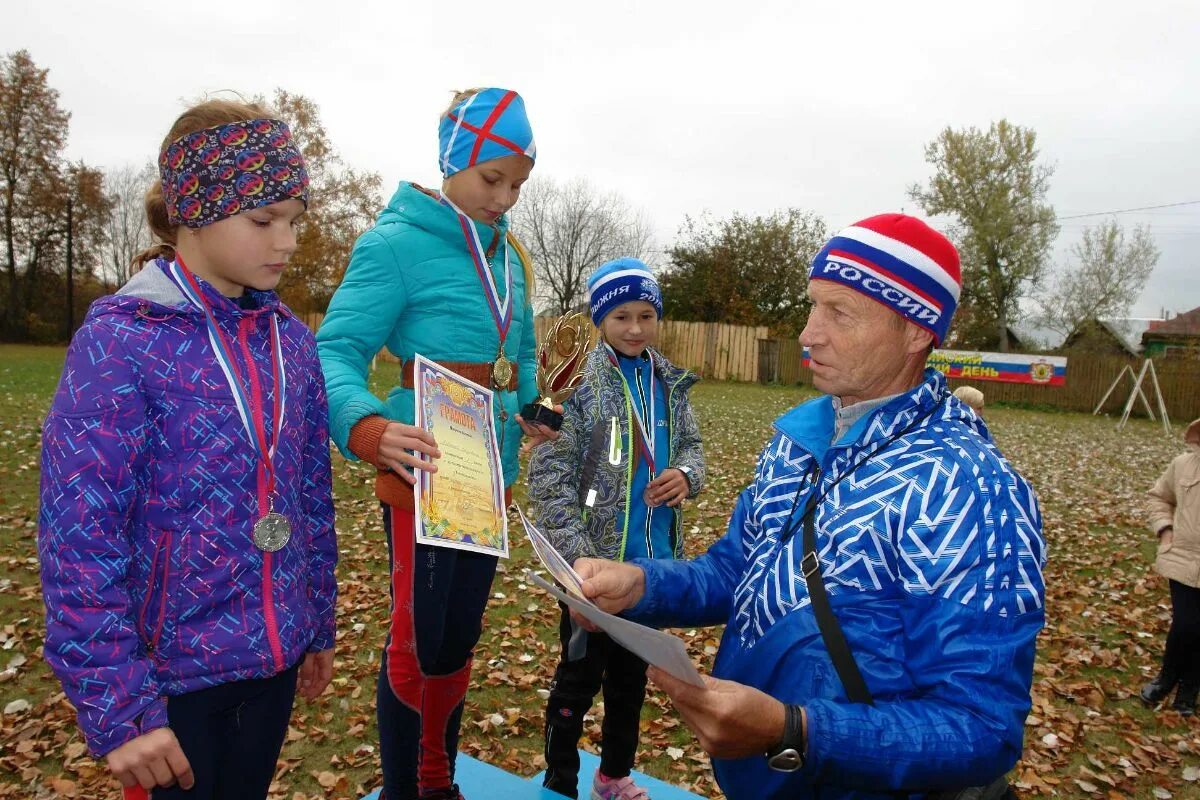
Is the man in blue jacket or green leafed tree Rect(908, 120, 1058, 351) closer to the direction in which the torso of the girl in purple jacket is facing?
the man in blue jacket

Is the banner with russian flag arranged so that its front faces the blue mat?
yes

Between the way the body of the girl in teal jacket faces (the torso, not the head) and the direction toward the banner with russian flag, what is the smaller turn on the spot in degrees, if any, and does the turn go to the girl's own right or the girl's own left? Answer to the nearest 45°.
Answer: approximately 90° to the girl's own left

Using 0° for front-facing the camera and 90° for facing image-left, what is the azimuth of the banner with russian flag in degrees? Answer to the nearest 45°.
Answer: approximately 0°

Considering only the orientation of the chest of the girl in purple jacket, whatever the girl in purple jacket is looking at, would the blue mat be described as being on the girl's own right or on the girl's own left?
on the girl's own left

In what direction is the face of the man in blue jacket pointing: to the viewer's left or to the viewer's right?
to the viewer's left

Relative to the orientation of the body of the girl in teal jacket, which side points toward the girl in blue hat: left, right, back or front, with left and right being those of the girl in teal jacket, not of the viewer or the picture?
left

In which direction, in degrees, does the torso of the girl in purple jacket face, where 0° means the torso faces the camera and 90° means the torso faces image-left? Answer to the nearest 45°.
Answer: approximately 315°

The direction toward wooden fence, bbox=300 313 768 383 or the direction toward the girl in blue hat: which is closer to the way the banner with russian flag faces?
the girl in blue hat

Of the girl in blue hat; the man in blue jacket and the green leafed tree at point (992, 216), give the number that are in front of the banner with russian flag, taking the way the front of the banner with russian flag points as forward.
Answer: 2
